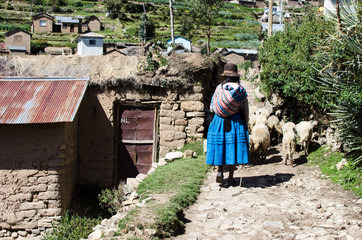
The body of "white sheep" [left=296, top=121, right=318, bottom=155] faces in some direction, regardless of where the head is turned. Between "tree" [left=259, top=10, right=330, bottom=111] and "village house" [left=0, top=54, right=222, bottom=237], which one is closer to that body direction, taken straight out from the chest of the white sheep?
the tree

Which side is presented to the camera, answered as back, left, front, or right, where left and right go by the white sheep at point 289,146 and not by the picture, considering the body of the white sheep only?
back

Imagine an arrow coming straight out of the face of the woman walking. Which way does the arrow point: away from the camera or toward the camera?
away from the camera

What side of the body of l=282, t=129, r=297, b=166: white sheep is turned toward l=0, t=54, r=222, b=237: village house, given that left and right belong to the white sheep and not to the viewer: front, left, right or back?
left

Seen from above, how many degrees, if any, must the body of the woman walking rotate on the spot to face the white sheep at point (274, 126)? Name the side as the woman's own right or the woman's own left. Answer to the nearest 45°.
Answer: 0° — they already face it

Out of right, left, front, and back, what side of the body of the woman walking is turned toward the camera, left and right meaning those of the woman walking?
back

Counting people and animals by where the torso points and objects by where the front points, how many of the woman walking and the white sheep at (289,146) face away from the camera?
2

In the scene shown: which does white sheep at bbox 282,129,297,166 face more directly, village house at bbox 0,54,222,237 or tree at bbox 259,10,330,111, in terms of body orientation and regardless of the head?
the tree

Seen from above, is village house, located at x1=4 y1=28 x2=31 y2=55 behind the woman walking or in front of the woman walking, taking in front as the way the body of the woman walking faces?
in front

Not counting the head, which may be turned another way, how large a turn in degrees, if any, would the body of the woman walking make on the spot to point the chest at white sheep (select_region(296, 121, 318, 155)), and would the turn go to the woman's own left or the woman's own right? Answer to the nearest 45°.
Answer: approximately 45° to the woman's own right
